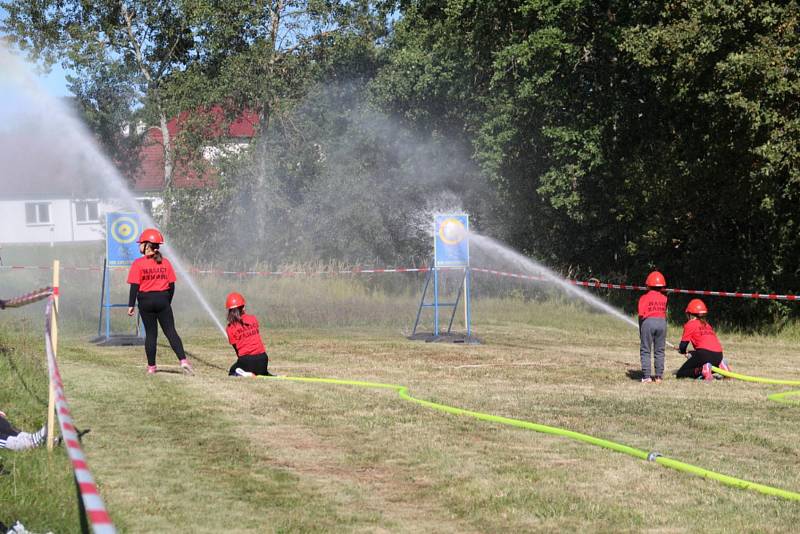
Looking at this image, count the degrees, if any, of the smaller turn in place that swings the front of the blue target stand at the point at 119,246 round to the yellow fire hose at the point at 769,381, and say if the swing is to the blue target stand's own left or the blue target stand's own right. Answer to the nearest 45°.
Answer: approximately 45° to the blue target stand's own left

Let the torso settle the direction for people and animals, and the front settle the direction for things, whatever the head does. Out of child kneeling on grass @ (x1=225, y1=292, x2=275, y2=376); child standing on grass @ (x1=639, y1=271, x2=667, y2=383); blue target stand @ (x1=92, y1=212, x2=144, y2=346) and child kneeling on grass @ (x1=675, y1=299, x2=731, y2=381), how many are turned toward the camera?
1

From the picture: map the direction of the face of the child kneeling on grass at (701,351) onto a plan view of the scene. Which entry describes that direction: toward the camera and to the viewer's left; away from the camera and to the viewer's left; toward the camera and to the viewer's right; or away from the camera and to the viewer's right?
away from the camera and to the viewer's left

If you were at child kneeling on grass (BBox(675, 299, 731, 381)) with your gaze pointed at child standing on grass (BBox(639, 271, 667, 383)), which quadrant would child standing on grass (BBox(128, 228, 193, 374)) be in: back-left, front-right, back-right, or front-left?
front-right

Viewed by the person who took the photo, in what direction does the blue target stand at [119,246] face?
facing the viewer

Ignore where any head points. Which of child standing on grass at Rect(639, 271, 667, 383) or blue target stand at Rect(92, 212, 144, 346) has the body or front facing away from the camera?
the child standing on grass

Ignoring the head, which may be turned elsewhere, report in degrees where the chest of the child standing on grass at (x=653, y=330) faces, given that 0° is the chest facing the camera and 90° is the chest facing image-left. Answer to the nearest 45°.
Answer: approximately 180°

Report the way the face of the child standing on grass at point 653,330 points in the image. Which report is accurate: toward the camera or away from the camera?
away from the camera

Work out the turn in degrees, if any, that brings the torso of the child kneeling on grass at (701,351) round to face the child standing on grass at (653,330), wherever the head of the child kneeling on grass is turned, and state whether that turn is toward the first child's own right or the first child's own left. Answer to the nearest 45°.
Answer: approximately 90° to the first child's own left

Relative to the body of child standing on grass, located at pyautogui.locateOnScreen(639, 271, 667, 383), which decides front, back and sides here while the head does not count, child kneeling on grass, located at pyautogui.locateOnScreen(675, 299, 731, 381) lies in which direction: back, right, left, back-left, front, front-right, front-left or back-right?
front-right

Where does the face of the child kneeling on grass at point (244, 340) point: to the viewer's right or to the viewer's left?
to the viewer's left

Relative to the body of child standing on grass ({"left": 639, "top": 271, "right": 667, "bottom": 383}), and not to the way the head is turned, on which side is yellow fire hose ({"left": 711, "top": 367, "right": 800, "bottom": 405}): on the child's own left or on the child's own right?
on the child's own right

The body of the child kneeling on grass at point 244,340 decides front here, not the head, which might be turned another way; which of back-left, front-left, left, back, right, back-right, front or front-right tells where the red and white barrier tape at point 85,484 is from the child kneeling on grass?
back-left

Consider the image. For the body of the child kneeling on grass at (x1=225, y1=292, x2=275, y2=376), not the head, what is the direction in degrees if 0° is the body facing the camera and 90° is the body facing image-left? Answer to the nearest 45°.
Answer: approximately 135°

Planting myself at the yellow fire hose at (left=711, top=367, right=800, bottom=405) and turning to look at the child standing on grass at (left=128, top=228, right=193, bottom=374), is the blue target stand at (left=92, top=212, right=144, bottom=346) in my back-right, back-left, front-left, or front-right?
front-right
